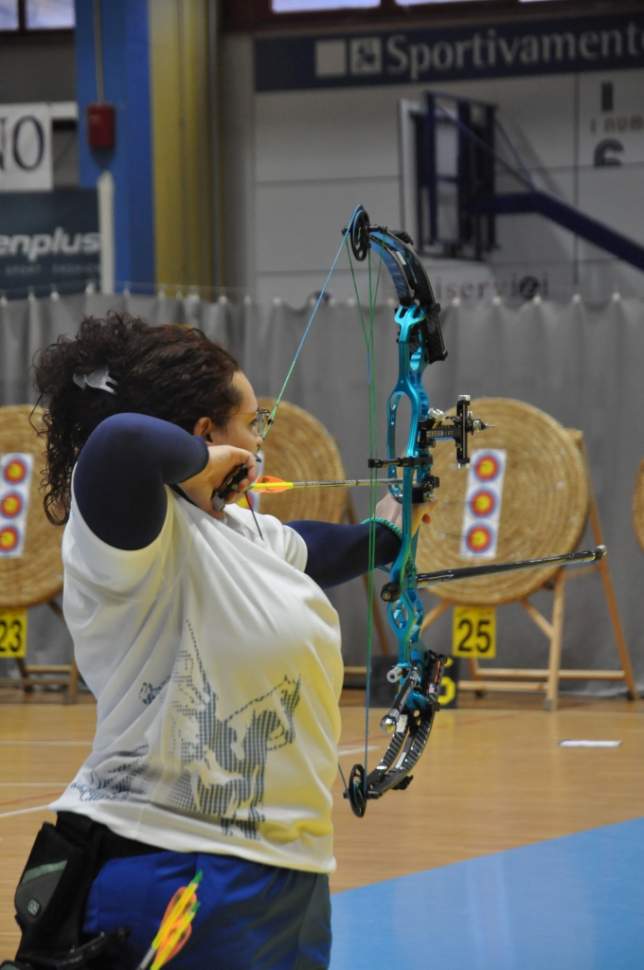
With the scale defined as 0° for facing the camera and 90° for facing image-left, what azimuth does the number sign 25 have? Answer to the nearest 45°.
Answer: approximately 0°

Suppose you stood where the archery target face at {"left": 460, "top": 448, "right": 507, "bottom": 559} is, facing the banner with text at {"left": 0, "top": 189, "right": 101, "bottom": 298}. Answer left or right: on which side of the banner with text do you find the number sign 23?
left

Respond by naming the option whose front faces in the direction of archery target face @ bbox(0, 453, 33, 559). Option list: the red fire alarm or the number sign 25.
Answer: the red fire alarm

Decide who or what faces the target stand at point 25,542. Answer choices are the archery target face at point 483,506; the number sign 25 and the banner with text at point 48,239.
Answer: the banner with text

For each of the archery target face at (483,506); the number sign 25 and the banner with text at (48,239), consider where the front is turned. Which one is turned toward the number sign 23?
the banner with text

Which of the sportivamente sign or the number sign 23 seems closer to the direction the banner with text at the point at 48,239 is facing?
the number sign 23

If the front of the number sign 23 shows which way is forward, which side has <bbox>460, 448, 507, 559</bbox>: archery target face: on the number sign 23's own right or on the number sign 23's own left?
on the number sign 23's own left

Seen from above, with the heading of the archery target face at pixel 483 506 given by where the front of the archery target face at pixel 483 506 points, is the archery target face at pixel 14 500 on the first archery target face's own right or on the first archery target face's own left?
on the first archery target face's own right

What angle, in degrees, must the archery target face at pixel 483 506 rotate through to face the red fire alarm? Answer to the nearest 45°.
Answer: approximately 135° to its right

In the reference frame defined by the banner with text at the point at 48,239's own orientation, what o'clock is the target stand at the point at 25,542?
The target stand is roughly at 12 o'clock from the banner with text.

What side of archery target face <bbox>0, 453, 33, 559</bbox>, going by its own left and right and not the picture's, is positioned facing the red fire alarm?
back
